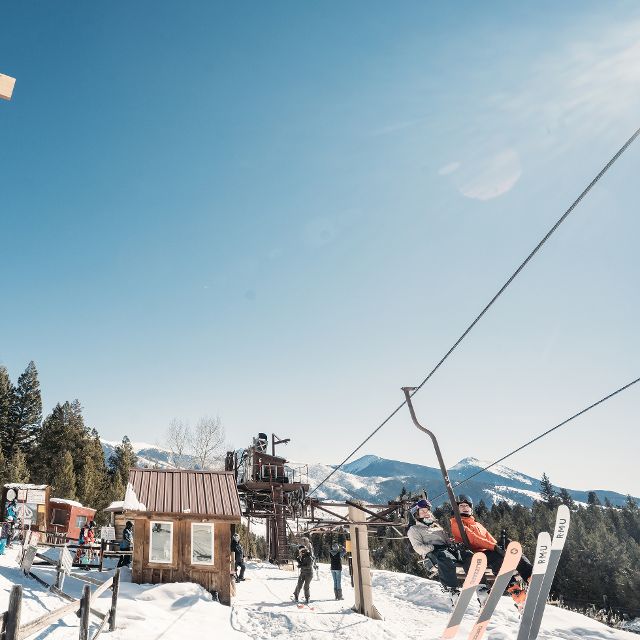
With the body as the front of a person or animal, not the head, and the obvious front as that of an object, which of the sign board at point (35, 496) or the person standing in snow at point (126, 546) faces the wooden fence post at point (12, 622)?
the sign board

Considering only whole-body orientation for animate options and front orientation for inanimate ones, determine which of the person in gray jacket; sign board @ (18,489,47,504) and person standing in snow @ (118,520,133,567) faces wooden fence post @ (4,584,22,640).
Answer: the sign board

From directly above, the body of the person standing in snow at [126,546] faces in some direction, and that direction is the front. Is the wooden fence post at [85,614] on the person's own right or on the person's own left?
on the person's own right

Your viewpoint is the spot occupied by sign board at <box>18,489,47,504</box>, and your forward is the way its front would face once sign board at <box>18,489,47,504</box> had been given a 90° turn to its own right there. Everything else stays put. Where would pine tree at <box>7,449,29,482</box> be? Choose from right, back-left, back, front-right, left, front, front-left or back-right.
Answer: right

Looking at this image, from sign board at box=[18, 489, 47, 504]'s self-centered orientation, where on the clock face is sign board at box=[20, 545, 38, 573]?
sign board at box=[20, 545, 38, 573] is roughly at 12 o'clock from sign board at box=[18, 489, 47, 504].

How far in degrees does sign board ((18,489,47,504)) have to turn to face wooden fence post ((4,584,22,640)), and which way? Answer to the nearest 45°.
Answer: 0° — it already faces it

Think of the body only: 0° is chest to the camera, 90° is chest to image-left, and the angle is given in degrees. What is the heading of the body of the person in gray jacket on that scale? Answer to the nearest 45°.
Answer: approximately 315°
